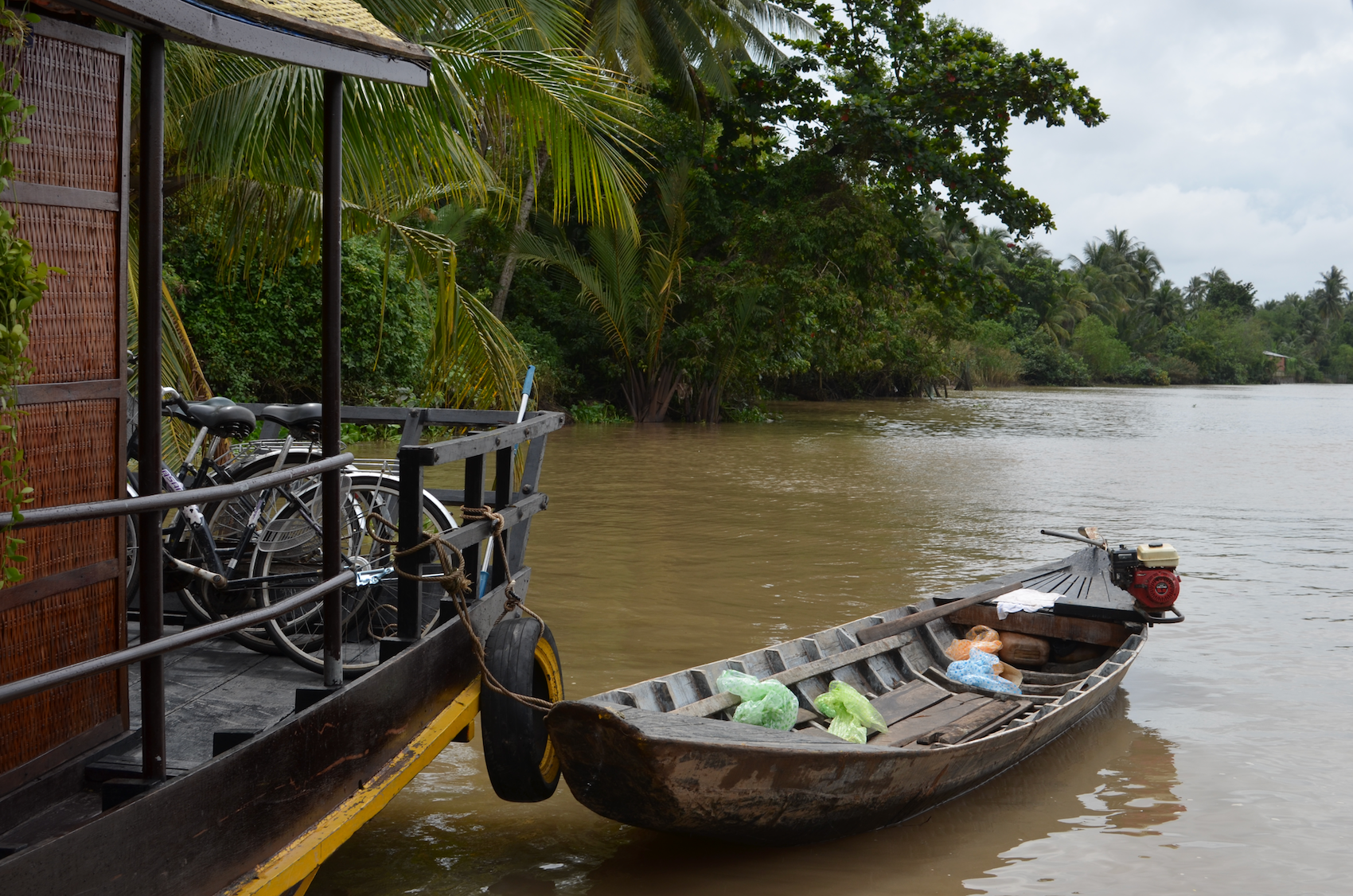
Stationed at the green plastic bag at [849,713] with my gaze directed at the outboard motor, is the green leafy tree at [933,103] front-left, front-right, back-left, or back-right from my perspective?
front-left

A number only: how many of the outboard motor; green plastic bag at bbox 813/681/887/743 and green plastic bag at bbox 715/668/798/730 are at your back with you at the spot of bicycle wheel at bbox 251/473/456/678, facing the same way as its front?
3

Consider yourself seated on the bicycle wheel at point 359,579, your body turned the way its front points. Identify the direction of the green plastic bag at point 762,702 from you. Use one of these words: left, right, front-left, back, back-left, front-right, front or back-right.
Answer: back

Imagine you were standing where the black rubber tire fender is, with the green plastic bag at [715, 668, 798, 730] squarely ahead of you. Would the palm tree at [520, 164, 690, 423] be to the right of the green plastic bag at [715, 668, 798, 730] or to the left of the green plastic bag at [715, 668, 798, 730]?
left

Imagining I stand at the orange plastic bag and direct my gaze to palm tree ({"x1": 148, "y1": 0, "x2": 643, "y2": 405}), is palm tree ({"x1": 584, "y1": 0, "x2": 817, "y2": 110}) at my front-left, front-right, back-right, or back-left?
front-right

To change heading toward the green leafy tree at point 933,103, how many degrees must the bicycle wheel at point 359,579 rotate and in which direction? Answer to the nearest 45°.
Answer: approximately 135° to its right

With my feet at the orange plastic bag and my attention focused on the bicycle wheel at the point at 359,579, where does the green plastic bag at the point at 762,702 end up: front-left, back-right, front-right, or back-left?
front-left

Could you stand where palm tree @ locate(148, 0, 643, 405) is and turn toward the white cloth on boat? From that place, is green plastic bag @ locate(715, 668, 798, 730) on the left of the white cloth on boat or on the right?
right
